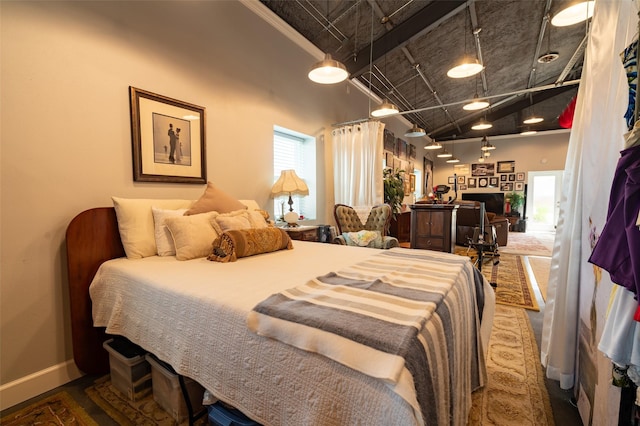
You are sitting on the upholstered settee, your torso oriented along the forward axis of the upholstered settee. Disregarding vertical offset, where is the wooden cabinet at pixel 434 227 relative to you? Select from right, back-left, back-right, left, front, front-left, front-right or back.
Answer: left

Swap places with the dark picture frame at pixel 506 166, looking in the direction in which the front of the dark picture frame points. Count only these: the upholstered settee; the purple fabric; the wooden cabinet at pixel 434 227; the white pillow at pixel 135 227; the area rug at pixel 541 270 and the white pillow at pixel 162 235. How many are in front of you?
6

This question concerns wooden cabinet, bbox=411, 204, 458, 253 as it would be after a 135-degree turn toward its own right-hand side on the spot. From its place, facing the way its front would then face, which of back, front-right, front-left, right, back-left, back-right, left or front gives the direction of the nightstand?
left

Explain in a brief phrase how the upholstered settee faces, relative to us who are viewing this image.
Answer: facing the viewer

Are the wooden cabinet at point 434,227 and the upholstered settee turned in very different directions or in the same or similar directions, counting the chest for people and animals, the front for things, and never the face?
same or similar directions

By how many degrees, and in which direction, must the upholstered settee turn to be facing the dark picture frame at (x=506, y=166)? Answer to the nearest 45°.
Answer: approximately 135° to its left

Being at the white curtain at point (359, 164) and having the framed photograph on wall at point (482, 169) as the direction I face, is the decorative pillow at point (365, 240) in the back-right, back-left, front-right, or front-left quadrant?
back-right

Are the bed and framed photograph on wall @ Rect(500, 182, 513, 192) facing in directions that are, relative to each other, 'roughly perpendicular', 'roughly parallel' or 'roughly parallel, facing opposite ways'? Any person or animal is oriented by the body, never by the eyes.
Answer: roughly perpendicular

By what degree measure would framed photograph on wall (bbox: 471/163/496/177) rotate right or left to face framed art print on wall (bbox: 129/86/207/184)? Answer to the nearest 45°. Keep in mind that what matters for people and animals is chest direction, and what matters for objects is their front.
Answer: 0° — it already faces it

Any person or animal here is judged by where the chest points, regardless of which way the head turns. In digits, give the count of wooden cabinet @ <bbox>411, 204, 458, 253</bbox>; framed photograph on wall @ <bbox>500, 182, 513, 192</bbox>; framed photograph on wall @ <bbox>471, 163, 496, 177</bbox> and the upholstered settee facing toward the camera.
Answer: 4

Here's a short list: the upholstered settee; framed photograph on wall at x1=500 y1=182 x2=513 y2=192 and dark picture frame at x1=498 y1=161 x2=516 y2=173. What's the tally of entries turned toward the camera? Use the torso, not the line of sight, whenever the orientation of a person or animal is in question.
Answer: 3

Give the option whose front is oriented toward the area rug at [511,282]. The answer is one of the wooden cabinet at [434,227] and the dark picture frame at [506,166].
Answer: the dark picture frame

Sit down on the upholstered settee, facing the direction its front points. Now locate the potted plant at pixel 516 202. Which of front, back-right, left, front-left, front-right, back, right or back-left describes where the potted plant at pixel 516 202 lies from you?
back-left

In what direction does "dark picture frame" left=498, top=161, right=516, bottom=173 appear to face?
toward the camera

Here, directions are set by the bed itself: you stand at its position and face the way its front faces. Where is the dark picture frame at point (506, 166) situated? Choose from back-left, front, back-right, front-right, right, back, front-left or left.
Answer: left

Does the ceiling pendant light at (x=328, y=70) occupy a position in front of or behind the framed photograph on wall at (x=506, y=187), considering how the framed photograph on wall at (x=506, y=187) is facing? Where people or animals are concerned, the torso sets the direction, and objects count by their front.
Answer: in front

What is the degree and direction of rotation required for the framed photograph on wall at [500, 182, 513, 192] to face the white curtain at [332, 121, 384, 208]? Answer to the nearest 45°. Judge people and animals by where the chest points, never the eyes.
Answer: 0° — it already faces it

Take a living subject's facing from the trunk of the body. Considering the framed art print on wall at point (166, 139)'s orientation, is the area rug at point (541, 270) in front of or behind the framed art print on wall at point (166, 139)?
in front

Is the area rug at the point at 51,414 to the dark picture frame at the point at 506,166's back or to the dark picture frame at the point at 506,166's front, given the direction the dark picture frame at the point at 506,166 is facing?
to the front

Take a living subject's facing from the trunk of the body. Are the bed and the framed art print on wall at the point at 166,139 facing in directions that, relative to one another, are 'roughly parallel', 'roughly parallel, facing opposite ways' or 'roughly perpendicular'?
roughly parallel
